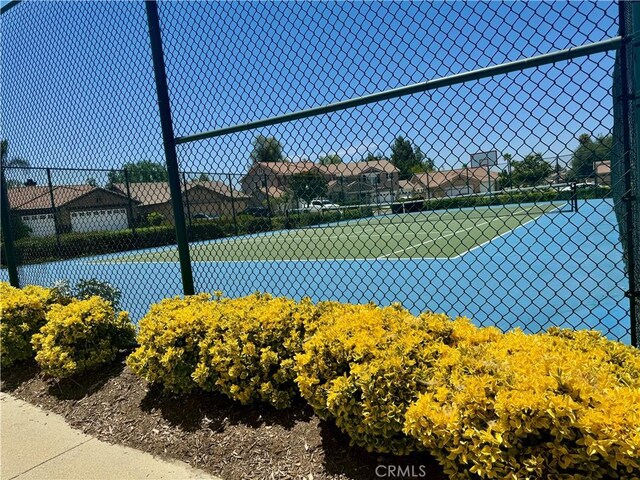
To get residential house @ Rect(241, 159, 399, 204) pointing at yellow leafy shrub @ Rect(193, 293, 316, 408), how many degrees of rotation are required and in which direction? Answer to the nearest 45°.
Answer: approximately 45° to its right

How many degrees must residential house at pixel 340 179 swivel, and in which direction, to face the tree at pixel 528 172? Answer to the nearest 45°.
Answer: approximately 45° to its left

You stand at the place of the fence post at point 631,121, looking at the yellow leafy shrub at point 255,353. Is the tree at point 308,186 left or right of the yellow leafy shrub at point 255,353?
right

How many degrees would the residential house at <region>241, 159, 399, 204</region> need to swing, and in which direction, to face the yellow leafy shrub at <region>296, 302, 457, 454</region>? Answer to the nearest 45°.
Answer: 0° — it already faces it

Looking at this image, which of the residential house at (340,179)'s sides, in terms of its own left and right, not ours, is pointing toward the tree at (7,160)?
right

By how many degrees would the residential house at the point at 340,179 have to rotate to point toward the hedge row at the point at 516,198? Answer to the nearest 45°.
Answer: approximately 90° to its left

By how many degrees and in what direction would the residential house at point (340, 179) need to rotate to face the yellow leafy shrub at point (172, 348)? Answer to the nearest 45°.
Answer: approximately 45° to its right

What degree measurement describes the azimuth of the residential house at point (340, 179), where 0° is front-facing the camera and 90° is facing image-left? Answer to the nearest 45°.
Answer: approximately 0°

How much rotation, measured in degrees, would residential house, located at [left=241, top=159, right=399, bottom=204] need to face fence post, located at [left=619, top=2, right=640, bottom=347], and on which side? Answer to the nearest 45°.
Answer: approximately 45° to its left
